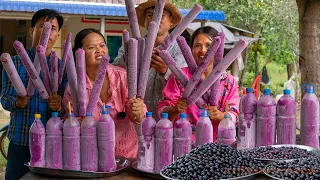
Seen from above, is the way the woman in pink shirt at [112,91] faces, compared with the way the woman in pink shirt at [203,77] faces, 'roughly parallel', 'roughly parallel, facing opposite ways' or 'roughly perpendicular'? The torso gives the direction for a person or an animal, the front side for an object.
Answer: roughly parallel

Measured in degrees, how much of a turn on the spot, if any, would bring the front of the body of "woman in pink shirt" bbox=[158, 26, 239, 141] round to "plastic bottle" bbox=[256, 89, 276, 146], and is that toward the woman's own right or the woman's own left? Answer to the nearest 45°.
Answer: approximately 45° to the woman's own left

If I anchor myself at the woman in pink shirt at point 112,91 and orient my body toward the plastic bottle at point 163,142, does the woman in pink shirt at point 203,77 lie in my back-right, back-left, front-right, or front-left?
front-left

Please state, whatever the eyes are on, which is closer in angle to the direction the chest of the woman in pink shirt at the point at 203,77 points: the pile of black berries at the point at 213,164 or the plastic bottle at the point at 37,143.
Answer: the pile of black berries

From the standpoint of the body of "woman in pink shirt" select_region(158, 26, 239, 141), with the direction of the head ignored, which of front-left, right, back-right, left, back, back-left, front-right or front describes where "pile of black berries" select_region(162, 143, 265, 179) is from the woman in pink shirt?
front

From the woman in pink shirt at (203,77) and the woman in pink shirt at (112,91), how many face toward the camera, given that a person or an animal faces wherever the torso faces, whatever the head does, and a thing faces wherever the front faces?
2

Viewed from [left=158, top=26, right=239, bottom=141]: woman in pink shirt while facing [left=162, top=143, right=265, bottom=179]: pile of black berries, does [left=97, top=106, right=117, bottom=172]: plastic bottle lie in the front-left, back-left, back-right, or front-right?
front-right

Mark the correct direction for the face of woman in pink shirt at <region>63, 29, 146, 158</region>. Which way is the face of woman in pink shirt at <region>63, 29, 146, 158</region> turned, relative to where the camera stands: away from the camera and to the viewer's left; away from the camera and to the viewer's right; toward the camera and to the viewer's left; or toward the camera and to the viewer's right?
toward the camera and to the viewer's right

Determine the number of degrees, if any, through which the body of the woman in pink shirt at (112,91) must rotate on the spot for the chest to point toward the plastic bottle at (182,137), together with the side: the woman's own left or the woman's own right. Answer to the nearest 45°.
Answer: approximately 45° to the woman's own left

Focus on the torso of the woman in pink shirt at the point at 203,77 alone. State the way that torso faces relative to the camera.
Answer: toward the camera

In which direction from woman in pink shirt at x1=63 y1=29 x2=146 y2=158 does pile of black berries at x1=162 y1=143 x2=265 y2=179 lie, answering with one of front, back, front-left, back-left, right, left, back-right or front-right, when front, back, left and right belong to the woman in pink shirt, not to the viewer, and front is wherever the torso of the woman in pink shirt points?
front-left

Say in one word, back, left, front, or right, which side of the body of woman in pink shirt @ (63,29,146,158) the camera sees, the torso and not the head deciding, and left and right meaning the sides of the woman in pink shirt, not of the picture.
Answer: front

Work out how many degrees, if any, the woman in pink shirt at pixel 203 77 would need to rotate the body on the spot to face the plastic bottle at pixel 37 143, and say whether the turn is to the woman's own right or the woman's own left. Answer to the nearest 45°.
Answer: approximately 45° to the woman's own right
